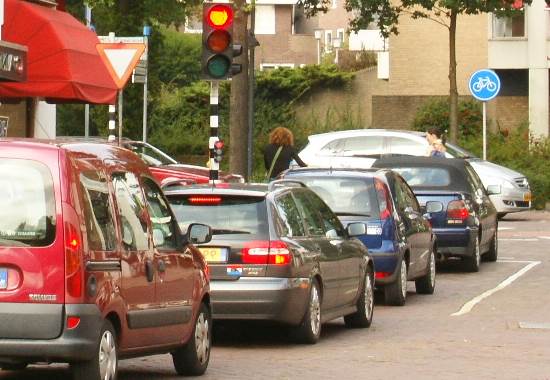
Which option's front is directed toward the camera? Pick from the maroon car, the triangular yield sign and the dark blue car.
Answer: the triangular yield sign

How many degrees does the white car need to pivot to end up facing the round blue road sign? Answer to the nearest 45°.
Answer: approximately 90° to its left

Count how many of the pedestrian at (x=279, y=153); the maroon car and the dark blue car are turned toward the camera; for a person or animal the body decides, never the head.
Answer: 0

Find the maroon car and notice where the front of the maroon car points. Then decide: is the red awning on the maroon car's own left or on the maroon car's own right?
on the maroon car's own left

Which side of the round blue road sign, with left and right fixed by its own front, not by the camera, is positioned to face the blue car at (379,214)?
front

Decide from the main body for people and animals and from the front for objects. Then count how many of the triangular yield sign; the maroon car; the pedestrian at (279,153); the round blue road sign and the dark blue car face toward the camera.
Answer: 2

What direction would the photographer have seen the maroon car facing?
facing away from the viewer and to the right of the viewer

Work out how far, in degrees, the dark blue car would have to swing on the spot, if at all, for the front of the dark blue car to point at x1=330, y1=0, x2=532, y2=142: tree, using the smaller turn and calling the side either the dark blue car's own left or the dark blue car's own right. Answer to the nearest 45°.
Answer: approximately 45° to the dark blue car's own left

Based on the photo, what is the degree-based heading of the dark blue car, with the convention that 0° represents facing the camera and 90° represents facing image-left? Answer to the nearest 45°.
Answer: approximately 225°

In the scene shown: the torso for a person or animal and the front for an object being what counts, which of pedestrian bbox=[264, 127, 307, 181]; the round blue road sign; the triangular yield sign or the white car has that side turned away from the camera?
the pedestrian

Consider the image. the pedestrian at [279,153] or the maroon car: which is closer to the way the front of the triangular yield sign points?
the maroon car

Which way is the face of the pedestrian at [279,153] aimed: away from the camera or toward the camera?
away from the camera

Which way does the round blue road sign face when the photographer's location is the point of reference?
facing the viewer

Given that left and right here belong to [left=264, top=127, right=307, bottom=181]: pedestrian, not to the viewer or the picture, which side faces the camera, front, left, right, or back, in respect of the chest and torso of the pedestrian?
back

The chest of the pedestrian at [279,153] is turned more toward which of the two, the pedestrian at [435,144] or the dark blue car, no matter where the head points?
the pedestrian
